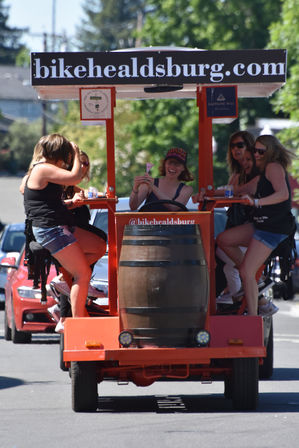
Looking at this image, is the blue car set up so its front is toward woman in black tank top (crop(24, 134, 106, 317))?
yes

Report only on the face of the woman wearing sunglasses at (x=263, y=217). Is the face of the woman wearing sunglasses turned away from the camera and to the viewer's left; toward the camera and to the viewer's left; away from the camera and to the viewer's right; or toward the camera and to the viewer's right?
toward the camera and to the viewer's left

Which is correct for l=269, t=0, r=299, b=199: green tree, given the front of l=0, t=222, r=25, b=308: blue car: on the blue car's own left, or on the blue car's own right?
on the blue car's own left

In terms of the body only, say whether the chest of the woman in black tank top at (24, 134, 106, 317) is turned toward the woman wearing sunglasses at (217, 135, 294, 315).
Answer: yes

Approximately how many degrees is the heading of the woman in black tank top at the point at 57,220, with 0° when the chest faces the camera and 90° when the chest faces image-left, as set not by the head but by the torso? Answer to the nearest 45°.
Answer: approximately 270°

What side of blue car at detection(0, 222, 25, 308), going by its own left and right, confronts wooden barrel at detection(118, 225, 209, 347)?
front

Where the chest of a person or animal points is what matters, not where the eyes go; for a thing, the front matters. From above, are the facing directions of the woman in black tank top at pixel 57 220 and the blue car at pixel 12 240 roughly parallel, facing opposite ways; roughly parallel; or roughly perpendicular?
roughly perpendicular

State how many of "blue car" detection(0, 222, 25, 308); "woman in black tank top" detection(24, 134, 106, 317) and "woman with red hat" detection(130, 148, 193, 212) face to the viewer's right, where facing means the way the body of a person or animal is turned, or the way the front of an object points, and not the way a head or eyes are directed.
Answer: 1

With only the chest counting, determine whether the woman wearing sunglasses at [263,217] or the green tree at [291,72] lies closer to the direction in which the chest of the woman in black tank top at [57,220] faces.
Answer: the woman wearing sunglasses

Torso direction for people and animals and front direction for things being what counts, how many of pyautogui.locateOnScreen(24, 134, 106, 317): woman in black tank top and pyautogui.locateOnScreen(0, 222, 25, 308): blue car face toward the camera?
1

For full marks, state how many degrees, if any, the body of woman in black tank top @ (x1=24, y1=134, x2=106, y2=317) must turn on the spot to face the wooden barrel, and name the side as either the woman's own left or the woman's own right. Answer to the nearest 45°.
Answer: approximately 45° to the woman's own right

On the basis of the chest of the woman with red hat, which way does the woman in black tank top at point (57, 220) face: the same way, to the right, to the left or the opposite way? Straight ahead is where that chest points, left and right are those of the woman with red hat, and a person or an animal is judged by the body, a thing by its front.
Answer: to the left

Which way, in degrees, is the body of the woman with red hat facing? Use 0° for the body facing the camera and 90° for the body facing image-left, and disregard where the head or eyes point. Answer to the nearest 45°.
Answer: approximately 0°
